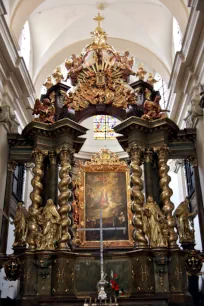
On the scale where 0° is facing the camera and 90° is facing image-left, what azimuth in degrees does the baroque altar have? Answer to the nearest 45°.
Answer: approximately 0°
